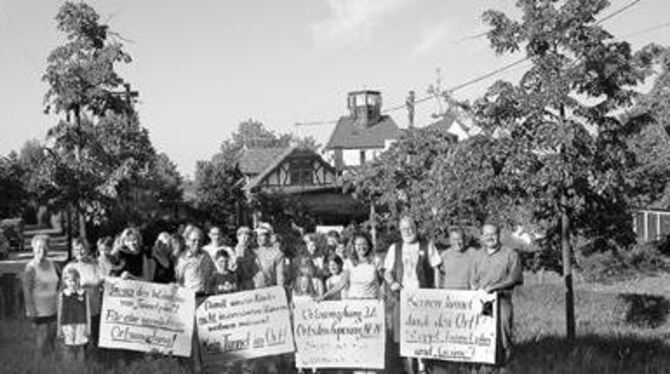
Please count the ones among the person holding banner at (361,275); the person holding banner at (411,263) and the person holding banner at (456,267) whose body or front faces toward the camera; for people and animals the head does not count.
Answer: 3

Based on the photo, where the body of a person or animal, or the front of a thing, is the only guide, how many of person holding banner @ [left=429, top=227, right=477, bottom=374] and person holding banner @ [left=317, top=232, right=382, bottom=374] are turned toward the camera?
2

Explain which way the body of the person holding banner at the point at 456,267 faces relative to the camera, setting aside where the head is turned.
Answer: toward the camera

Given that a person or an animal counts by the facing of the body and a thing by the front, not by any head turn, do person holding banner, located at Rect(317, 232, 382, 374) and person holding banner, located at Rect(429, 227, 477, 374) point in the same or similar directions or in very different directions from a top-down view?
same or similar directions

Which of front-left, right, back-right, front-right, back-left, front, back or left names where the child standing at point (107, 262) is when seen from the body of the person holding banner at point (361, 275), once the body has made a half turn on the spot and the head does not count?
left

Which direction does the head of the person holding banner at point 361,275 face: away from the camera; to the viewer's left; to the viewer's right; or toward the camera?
toward the camera

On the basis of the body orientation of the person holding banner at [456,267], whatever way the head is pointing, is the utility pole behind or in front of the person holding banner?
behind

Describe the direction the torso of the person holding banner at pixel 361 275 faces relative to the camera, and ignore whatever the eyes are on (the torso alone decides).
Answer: toward the camera

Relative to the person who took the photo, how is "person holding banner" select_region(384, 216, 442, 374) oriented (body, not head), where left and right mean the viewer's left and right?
facing the viewer

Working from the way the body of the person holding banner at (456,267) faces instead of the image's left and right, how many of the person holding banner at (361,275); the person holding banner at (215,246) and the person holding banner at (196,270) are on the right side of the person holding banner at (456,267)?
3

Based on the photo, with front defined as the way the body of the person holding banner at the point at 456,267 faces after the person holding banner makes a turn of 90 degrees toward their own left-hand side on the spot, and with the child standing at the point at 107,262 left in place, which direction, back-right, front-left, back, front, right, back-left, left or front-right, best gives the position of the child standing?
back

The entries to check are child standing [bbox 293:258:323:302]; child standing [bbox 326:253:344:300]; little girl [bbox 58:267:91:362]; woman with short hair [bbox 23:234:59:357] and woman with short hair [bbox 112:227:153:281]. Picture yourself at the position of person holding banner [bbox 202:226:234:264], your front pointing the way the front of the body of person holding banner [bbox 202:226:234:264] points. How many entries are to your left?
2

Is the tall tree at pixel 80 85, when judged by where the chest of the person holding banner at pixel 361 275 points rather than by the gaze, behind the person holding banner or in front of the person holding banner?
behind

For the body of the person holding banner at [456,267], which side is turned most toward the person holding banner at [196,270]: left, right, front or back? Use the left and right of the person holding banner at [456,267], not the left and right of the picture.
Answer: right

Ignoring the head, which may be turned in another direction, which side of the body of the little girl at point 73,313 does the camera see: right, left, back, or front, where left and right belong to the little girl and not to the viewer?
front

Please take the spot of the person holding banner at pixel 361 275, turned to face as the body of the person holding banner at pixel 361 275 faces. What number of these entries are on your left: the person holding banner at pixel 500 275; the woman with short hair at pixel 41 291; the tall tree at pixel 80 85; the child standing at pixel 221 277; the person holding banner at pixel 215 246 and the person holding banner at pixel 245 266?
1

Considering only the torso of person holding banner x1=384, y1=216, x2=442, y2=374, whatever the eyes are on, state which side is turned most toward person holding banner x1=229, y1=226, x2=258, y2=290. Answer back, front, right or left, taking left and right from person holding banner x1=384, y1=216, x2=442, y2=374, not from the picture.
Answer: right

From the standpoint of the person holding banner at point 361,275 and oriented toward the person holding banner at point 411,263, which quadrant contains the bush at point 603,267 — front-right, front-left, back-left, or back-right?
front-left
